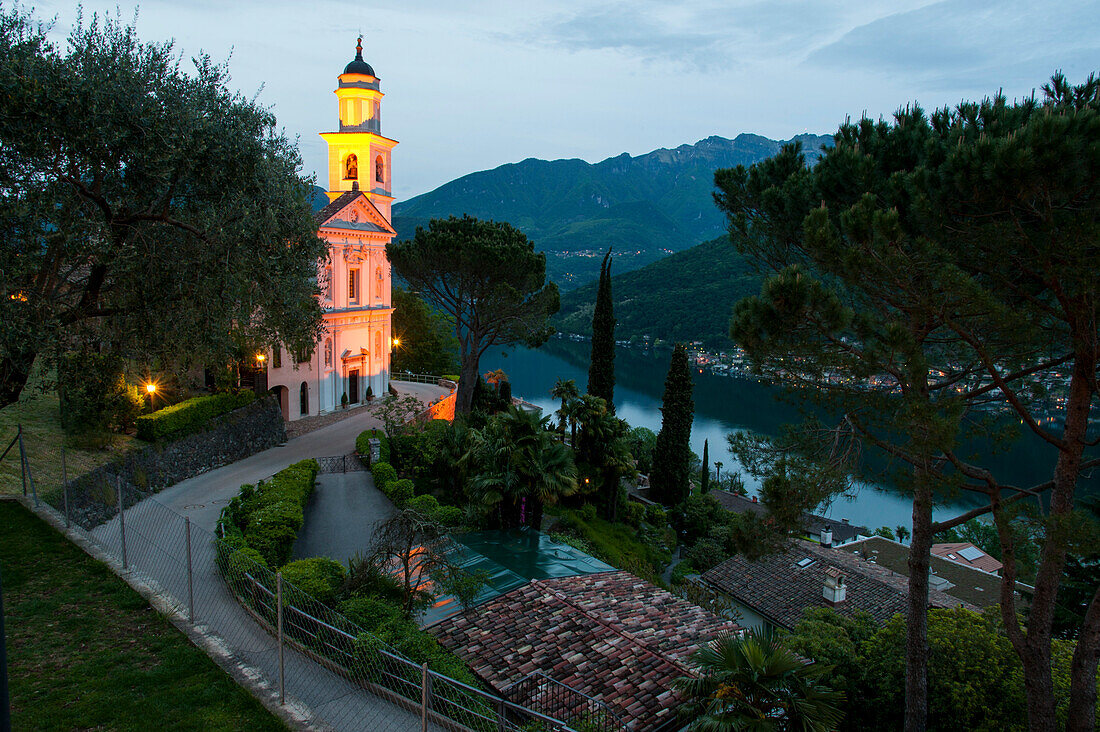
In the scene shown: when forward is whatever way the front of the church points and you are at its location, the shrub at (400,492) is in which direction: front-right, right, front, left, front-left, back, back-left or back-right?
front-right

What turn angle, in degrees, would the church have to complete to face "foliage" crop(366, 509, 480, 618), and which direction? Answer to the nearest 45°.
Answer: approximately 45° to its right

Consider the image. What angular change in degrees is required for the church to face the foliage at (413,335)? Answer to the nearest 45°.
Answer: approximately 135° to its left

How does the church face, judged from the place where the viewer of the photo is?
facing the viewer and to the right of the viewer

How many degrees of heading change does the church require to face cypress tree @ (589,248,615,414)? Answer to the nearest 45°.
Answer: approximately 45° to its left

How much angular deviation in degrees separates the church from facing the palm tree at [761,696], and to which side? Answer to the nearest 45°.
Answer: approximately 45° to its right
